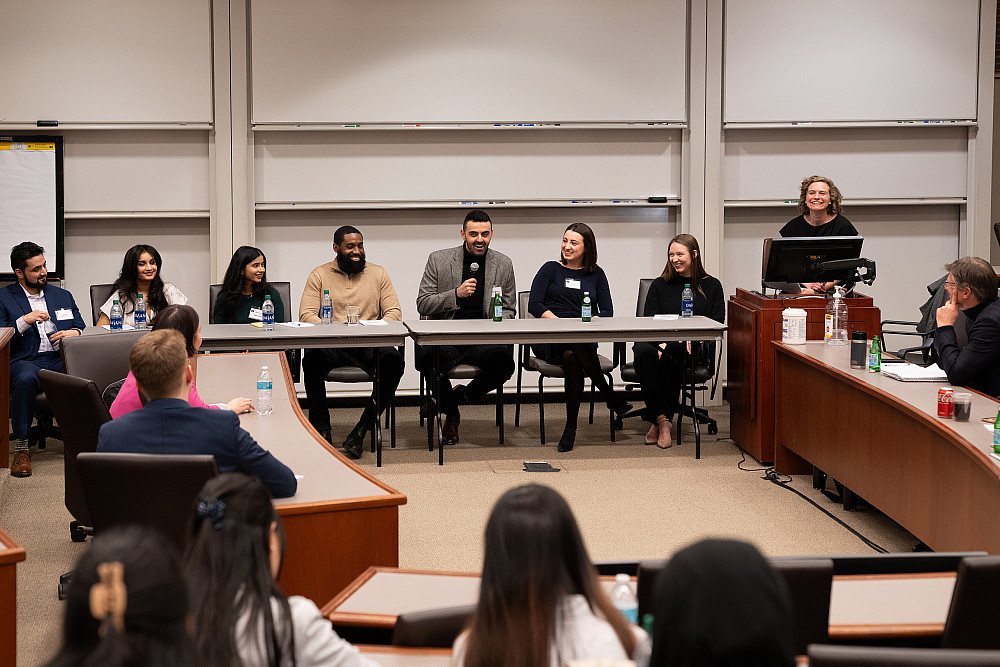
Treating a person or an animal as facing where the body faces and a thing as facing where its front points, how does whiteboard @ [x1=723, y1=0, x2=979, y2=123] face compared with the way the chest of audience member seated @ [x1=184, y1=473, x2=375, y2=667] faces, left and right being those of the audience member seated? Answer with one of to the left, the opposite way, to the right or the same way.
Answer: the opposite way

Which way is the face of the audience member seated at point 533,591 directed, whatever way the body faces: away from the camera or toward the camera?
away from the camera

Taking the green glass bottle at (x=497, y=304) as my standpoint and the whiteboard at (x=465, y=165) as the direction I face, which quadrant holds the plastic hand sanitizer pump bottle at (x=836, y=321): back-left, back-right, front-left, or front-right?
back-right

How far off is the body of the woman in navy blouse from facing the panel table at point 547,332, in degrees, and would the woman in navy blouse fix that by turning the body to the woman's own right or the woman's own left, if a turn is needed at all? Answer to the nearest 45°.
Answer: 0° — they already face it

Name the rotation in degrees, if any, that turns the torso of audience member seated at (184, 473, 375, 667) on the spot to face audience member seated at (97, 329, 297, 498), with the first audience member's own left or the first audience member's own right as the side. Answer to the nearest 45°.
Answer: approximately 45° to the first audience member's own left

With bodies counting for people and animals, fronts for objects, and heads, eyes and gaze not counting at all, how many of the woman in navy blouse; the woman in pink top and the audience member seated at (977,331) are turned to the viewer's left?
1

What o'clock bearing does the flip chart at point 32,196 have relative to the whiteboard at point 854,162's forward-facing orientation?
the flip chart at point 32,196 is roughly at 2 o'clock from the whiteboard at point 854,162.

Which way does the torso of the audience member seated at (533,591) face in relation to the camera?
away from the camera

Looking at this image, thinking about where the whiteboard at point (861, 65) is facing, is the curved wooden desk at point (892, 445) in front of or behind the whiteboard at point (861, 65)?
in front

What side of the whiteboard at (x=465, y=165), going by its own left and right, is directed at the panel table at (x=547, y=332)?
front

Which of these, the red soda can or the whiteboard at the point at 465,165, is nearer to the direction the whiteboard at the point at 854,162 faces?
the red soda can

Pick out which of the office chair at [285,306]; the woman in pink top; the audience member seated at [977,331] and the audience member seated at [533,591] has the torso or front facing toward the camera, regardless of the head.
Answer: the office chair
